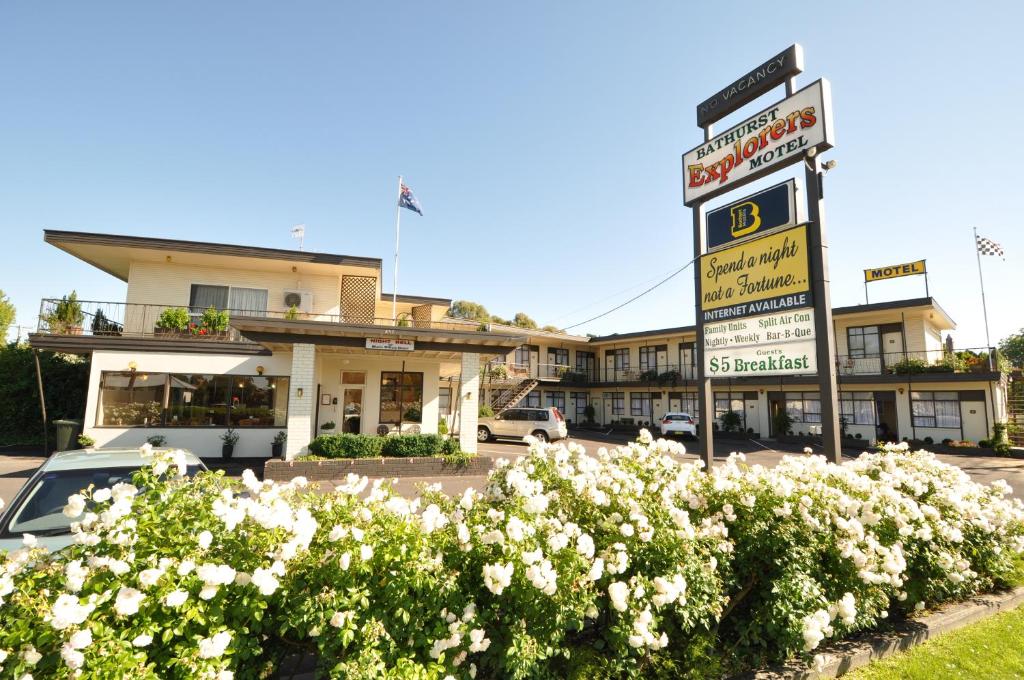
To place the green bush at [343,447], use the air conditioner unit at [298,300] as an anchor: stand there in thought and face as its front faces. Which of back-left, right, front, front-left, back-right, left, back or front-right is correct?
front

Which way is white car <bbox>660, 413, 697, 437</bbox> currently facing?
away from the camera

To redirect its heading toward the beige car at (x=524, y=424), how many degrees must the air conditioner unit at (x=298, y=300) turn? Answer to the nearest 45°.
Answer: approximately 90° to its left

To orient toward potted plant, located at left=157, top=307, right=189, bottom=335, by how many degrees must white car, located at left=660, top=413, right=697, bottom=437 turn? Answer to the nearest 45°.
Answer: approximately 135° to its left

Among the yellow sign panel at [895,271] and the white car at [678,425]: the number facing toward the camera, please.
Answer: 1

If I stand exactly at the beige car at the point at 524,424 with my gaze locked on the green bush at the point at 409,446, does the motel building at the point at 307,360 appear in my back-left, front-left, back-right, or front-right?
front-right

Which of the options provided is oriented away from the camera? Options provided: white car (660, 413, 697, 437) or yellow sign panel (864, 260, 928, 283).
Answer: the white car

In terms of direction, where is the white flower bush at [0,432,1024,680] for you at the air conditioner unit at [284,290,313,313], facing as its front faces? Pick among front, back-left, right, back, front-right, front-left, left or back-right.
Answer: front

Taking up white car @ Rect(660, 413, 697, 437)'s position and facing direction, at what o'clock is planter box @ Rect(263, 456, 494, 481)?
The planter box is roughly at 7 o'clock from the white car.

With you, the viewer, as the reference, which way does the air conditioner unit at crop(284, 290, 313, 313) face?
facing the viewer

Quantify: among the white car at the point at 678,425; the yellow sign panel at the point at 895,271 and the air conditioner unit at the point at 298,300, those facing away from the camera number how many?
1

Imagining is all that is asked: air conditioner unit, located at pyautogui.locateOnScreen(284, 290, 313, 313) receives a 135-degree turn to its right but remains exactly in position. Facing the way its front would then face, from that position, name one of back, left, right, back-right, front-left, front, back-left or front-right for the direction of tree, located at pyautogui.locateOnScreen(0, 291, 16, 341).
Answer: front

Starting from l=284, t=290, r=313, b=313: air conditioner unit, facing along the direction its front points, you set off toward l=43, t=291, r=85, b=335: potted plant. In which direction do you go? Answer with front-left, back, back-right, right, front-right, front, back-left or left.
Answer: right

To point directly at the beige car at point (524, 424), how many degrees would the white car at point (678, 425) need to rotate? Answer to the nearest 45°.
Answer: approximately 135° to its left

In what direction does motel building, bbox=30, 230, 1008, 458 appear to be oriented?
toward the camera

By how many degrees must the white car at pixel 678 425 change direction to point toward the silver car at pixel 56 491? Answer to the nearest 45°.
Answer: approximately 180°
